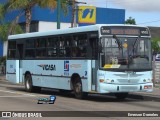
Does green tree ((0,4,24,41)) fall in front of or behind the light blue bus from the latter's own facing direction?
behind

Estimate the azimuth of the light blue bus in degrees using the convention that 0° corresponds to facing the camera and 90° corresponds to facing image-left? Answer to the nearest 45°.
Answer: approximately 315°
